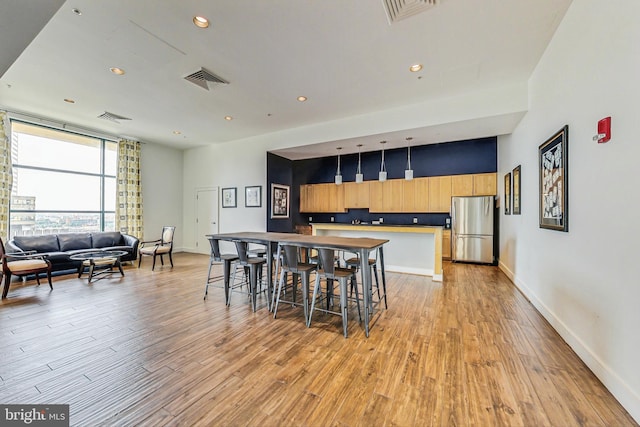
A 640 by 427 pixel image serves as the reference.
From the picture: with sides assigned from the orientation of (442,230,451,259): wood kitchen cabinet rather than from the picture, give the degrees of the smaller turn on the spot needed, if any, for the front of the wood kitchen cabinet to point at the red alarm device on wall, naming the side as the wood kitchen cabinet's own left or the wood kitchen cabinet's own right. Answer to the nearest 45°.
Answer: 0° — it already faces it

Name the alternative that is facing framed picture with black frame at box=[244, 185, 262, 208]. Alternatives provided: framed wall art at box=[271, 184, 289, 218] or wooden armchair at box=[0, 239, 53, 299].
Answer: the wooden armchair

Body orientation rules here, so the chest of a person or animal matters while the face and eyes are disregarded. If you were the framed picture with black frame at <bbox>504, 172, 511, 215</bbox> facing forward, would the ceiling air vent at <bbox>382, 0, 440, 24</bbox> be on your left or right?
on your left

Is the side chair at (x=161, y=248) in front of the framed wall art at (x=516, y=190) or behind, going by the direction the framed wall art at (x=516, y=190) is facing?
in front

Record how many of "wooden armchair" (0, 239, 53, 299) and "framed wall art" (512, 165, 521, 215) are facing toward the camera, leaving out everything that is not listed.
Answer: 0

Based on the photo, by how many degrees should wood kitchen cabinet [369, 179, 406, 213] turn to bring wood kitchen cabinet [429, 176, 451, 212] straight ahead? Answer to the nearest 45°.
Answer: approximately 90° to its left

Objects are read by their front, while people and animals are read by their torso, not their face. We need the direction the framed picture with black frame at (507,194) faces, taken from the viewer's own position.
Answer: facing to the left of the viewer

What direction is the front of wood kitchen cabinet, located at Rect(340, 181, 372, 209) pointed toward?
toward the camera

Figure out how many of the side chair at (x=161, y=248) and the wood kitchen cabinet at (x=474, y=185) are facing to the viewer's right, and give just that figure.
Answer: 0

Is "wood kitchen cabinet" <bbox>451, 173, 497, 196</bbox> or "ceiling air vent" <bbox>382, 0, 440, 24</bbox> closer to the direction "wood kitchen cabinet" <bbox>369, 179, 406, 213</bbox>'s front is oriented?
the ceiling air vent

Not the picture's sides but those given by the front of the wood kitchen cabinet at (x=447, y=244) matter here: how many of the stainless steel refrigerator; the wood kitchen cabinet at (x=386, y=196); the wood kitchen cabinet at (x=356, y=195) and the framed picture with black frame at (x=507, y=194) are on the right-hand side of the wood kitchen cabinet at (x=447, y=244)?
2

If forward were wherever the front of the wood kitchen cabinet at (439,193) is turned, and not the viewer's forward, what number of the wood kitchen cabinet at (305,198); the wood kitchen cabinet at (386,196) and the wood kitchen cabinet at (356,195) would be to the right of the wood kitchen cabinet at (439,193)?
3

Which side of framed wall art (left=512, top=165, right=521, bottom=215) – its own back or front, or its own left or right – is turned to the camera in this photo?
left

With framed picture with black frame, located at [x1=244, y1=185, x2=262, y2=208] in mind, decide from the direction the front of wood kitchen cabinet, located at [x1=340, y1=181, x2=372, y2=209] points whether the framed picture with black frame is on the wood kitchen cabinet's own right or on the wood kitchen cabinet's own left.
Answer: on the wood kitchen cabinet's own right

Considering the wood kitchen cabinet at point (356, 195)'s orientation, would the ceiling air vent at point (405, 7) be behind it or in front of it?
in front

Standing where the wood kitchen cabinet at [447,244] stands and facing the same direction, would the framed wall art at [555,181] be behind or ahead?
ahead

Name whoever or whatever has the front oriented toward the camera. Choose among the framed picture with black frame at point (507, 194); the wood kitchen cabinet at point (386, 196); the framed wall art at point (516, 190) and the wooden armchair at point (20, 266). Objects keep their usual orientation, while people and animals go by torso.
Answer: the wood kitchen cabinet

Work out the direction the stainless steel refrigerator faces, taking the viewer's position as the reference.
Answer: facing the viewer
